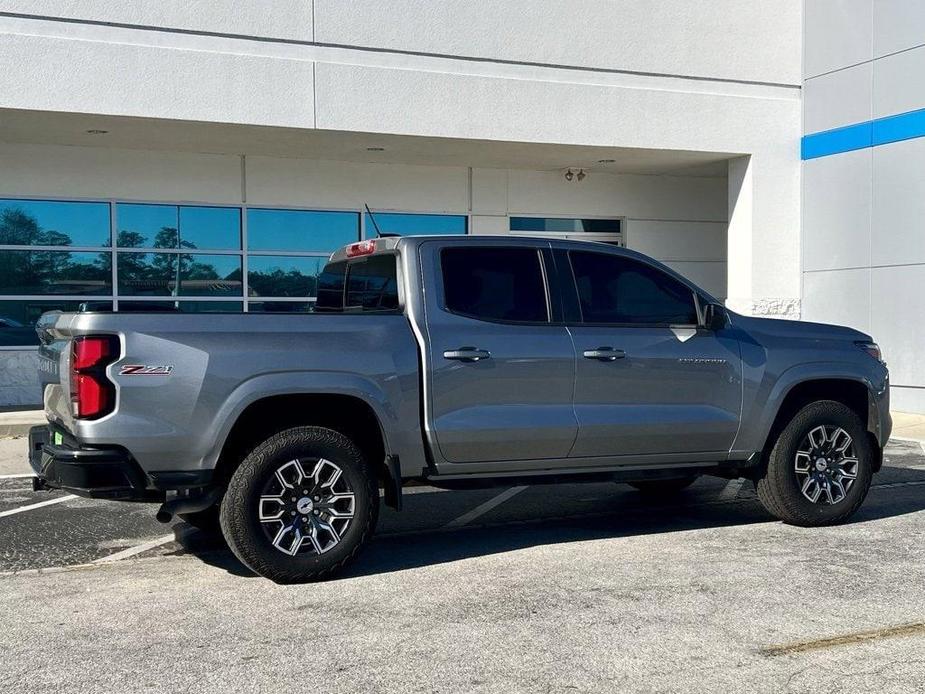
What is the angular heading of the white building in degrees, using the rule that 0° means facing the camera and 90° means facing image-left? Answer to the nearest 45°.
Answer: approximately 0°

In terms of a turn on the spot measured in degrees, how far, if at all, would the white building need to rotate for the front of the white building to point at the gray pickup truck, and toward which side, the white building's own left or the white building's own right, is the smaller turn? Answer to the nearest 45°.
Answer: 0° — it already faces it
